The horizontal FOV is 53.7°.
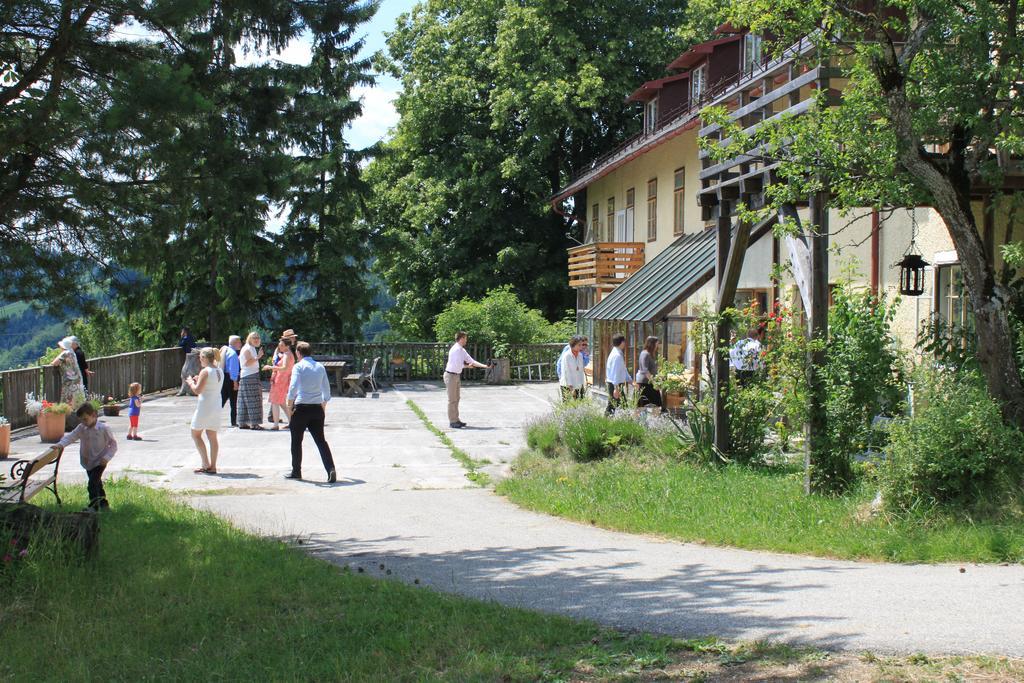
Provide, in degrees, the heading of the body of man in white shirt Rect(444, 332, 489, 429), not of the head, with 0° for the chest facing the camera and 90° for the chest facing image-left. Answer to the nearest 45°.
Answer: approximately 270°

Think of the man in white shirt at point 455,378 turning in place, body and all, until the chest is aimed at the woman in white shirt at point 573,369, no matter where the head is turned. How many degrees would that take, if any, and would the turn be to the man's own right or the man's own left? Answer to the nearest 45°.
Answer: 0° — they already face them

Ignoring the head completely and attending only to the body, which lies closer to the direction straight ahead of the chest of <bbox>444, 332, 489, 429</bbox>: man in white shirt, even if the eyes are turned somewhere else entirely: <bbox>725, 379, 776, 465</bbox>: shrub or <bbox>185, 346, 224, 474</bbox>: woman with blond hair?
the shrub

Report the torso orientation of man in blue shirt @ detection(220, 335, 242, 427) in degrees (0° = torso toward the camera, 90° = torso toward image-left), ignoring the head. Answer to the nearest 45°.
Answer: approximately 270°

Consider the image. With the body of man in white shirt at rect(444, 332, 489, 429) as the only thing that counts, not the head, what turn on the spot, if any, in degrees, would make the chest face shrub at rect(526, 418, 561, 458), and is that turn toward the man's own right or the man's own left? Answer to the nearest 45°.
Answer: approximately 90° to the man's own right

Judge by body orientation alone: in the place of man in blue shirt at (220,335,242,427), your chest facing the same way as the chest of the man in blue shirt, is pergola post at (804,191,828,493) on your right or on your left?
on your right

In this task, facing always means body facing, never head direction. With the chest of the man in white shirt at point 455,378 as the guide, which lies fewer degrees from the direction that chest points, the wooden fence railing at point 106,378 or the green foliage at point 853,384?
the green foliage
